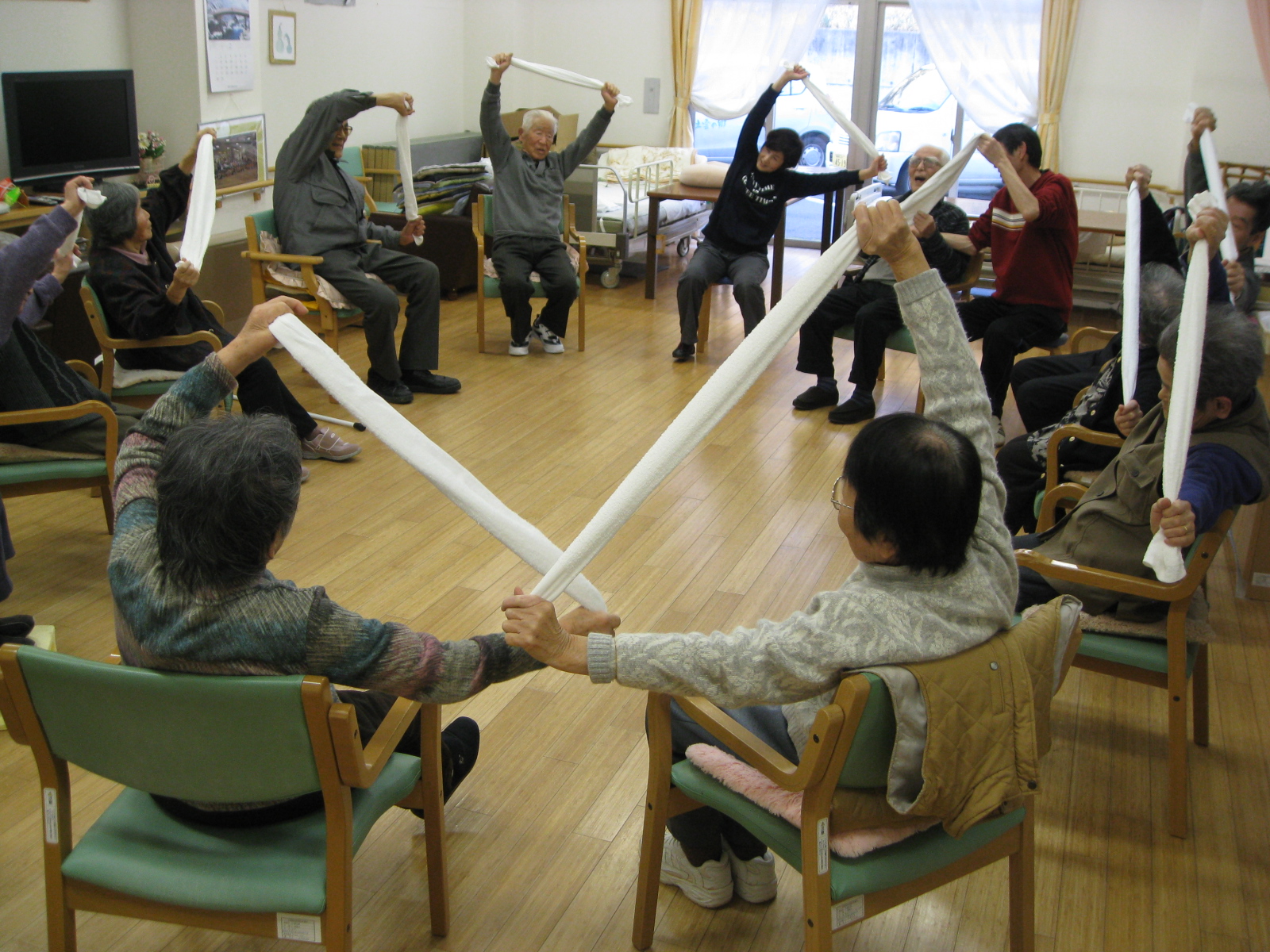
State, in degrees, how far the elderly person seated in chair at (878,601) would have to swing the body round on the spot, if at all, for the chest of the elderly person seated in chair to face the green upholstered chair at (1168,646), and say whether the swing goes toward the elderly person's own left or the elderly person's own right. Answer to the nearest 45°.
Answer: approximately 90° to the elderly person's own right

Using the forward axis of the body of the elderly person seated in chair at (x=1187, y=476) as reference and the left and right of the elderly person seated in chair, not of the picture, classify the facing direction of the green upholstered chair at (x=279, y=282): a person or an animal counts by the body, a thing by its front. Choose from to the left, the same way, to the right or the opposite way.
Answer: the opposite way

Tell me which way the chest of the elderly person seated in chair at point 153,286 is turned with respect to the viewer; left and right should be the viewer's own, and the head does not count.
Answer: facing to the right of the viewer

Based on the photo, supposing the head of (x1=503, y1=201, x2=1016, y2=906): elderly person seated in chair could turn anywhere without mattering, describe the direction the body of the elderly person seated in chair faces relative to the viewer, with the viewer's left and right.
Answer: facing away from the viewer and to the left of the viewer

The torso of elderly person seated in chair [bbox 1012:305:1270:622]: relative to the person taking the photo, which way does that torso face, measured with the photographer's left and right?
facing to the left of the viewer

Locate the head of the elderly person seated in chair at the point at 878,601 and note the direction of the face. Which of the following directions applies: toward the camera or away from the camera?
away from the camera

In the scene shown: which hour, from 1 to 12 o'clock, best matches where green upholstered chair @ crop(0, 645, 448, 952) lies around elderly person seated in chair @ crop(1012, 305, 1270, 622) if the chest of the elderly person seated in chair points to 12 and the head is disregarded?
The green upholstered chair is roughly at 10 o'clock from the elderly person seated in chair.

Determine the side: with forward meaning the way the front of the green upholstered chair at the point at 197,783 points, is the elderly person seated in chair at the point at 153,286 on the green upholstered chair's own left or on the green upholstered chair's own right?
on the green upholstered chair's own left

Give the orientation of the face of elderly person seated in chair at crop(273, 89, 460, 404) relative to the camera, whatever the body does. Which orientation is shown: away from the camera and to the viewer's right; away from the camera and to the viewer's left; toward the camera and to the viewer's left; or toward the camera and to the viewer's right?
toward the camera and to the viewer's right

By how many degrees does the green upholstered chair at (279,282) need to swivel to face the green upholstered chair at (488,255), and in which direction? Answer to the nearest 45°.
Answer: approximately 90° to its left

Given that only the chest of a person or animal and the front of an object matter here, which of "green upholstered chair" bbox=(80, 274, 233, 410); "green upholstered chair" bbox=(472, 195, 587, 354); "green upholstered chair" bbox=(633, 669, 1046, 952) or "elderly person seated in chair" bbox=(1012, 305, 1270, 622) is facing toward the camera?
"green upholstered chair" bbox=(472, 195, 587, 354)

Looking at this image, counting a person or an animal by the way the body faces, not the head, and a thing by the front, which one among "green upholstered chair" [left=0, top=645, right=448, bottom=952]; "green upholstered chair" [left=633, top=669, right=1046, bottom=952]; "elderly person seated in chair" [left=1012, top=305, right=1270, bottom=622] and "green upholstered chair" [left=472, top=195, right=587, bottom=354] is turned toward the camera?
"green upholstered chair" [left=472, top=195, right=587, bottom=354]
